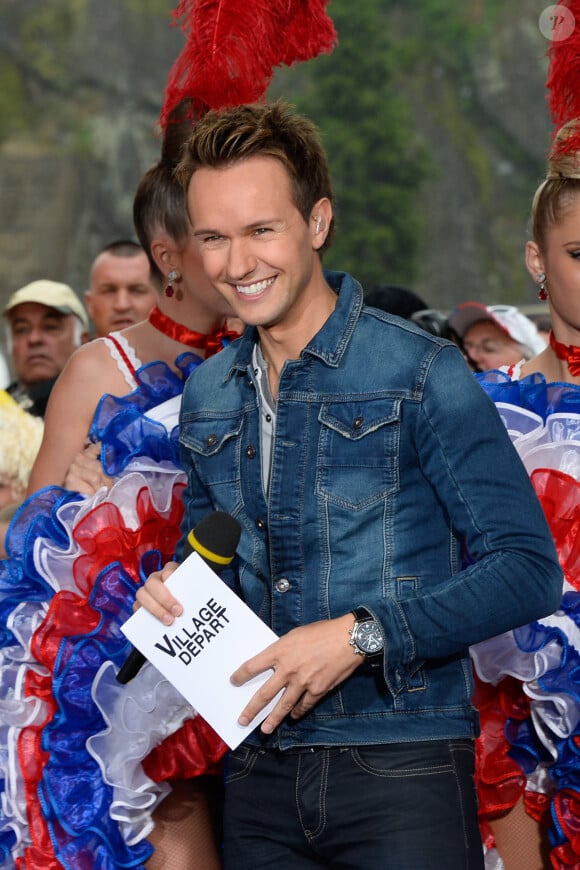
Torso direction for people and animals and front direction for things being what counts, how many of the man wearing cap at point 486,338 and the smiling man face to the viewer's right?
0

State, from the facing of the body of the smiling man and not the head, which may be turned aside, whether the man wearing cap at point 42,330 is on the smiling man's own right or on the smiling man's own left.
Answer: on the smiling man's own right

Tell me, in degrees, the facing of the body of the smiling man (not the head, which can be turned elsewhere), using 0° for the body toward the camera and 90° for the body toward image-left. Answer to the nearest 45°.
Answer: approximately 45°

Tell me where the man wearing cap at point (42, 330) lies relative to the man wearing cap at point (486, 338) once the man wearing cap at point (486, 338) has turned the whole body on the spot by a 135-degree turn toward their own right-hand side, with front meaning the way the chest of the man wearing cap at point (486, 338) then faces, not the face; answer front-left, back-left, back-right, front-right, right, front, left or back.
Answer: left

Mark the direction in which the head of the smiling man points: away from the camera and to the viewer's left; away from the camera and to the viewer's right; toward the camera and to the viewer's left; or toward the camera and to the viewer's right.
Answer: toward the camera and to the viewer's left

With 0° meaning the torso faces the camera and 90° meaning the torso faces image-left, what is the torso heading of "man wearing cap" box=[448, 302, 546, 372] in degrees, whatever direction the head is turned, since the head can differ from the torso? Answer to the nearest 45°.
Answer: approximately 45°
